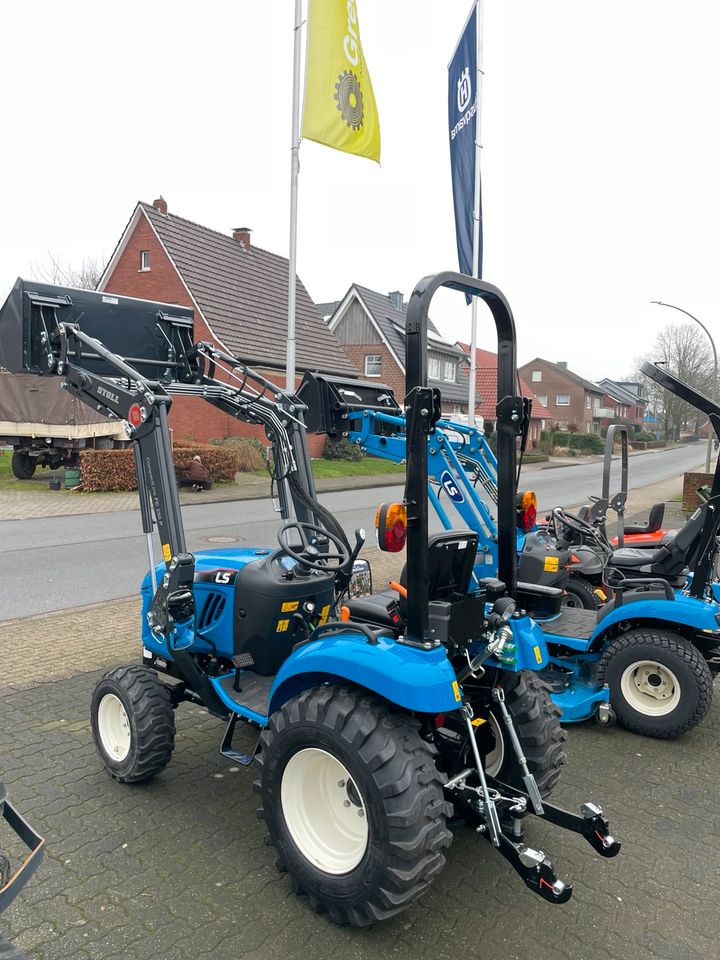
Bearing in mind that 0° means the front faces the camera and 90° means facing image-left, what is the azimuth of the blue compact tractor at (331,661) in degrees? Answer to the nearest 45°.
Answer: approximately 135°

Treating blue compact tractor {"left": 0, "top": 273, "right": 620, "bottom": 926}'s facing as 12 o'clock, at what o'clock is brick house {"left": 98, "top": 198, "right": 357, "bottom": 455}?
The brick house is roughly at 1 o'clock from the blue compact tractor.

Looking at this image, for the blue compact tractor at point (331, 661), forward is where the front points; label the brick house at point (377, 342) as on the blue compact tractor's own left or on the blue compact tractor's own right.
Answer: on the blue compact tractor's own right

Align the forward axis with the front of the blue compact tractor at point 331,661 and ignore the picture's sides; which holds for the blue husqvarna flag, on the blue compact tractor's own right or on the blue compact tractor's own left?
on the blue compact tractor's own right

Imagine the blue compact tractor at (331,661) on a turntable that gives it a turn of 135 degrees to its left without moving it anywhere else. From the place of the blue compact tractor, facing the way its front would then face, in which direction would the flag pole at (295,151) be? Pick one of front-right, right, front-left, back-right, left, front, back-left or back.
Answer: back

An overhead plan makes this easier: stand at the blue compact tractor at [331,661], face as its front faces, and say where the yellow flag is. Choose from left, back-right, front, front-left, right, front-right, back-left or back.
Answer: front-right

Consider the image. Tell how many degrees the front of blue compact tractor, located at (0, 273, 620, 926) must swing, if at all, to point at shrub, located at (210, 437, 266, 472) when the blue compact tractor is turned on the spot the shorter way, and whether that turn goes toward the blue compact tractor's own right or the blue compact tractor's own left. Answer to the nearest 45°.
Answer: approximately 45° to the blue compact tractor's own right

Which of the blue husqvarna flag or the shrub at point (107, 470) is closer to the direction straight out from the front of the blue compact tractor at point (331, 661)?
the shrub
